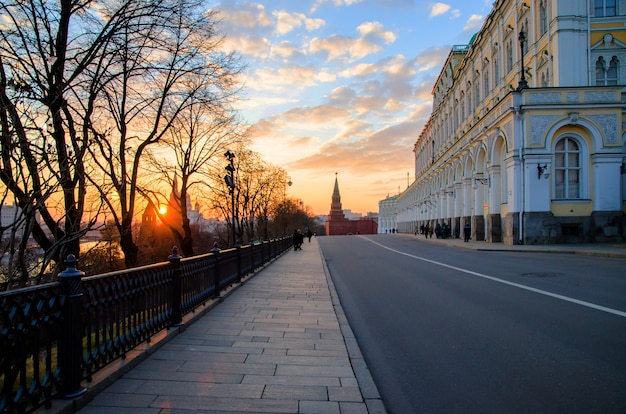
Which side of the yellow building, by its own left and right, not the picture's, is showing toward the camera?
left
